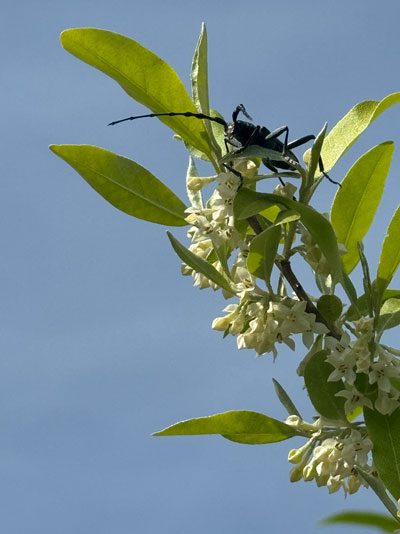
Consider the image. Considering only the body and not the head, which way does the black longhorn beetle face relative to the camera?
to the viewer's left
